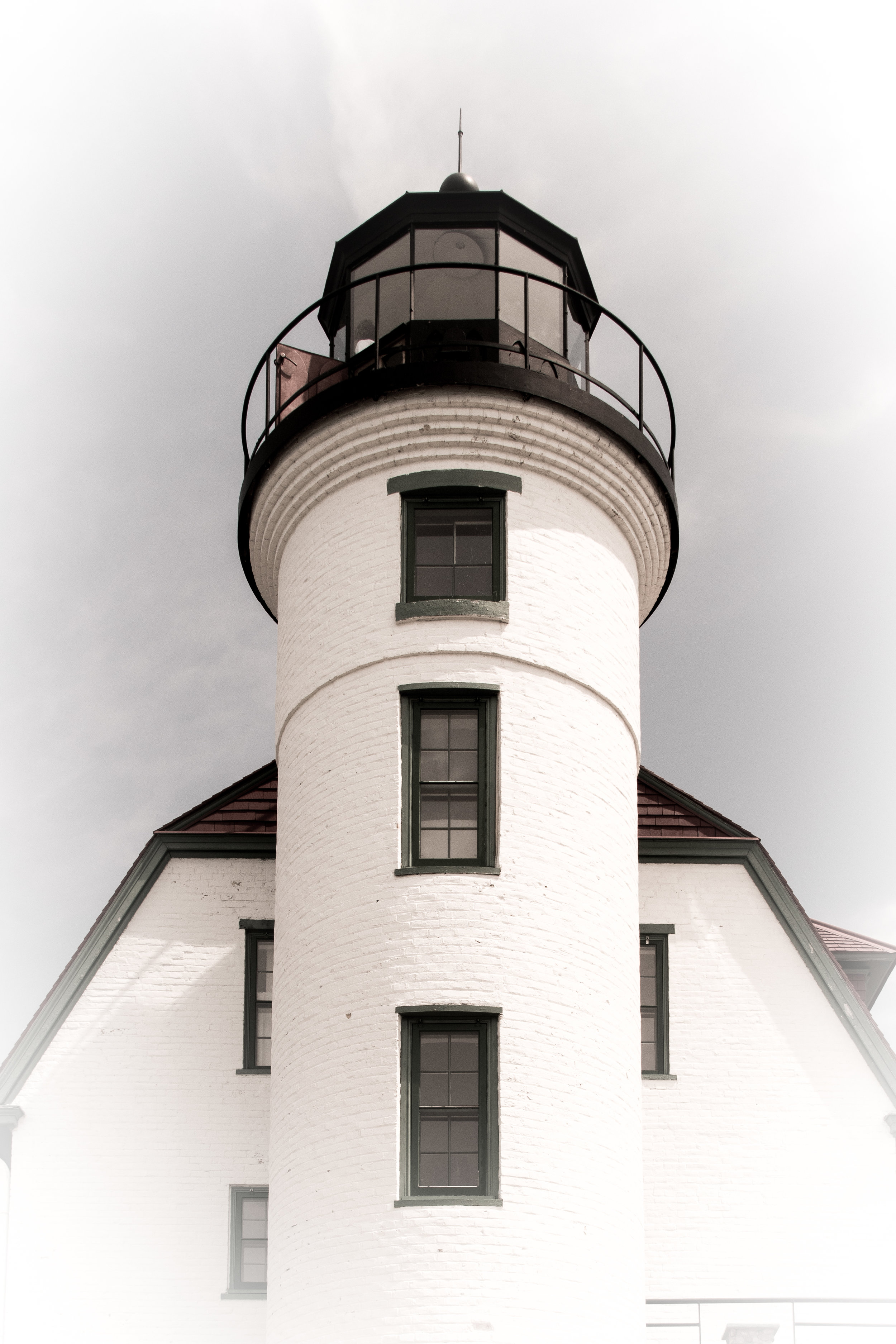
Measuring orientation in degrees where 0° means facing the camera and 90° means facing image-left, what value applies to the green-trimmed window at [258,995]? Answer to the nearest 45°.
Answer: approximately 0°
